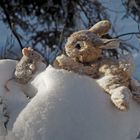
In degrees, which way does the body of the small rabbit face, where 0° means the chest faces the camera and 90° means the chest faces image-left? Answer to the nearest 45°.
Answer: approximately 270°

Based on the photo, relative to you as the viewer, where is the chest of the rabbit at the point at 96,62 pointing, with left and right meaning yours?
facing to the left of the viewer

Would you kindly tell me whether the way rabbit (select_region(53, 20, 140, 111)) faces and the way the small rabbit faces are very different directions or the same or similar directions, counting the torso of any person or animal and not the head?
very different directions

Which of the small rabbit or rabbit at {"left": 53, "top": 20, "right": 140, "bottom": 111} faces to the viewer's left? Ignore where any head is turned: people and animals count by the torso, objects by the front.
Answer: the rabbit
